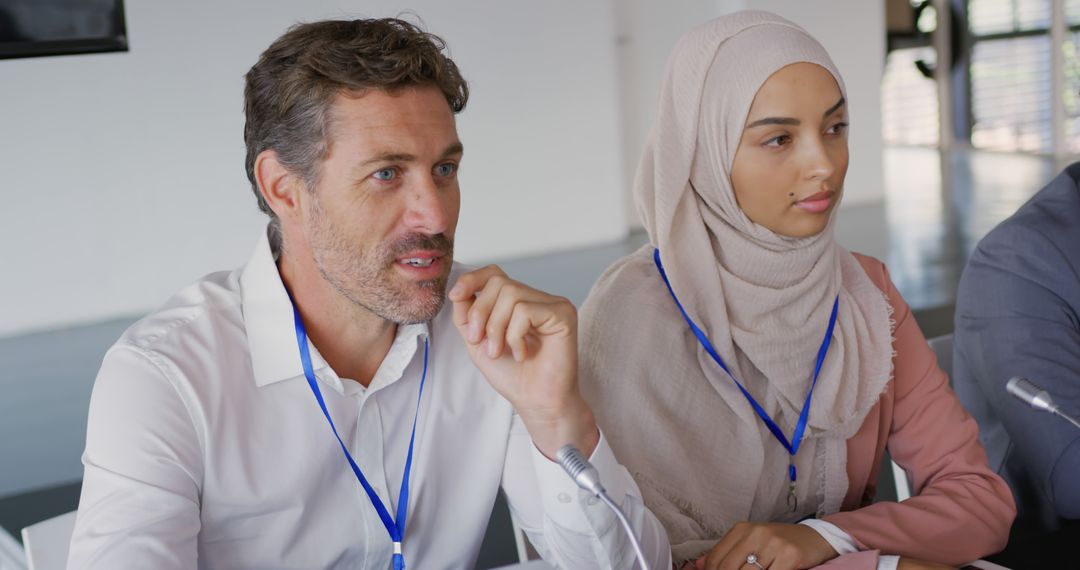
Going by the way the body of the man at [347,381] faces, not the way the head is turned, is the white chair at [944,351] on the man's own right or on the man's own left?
on the man's own left

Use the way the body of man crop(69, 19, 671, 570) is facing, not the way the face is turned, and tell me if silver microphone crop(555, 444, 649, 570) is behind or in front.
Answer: in front

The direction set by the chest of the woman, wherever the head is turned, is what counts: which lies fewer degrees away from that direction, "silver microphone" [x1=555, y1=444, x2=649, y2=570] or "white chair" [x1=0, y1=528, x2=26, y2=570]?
the silver microphone

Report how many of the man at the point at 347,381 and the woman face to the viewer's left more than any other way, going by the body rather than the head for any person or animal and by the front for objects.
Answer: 0

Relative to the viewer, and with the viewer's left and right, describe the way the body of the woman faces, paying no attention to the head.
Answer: facing the viewer and to the right of the viewer

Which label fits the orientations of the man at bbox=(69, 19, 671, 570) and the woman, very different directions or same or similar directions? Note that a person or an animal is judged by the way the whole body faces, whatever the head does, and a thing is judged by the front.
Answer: same or similar directions

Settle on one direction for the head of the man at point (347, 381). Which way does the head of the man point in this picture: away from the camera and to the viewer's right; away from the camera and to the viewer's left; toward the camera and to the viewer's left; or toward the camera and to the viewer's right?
toward the camera and to the viewer's right

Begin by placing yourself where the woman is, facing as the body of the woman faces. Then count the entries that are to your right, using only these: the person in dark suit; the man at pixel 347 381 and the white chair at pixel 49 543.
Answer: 2

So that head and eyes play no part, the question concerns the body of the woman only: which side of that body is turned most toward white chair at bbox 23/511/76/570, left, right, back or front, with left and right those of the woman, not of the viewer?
right

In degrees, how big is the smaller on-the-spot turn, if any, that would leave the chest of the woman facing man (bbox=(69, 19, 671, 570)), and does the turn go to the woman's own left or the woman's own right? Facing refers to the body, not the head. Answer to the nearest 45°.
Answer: approximately 90° to the woman's own right

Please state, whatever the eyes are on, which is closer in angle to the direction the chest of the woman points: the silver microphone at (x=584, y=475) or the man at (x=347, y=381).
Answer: the silver microphone

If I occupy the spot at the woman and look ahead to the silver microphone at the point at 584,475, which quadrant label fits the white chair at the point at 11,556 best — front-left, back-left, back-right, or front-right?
front-right
